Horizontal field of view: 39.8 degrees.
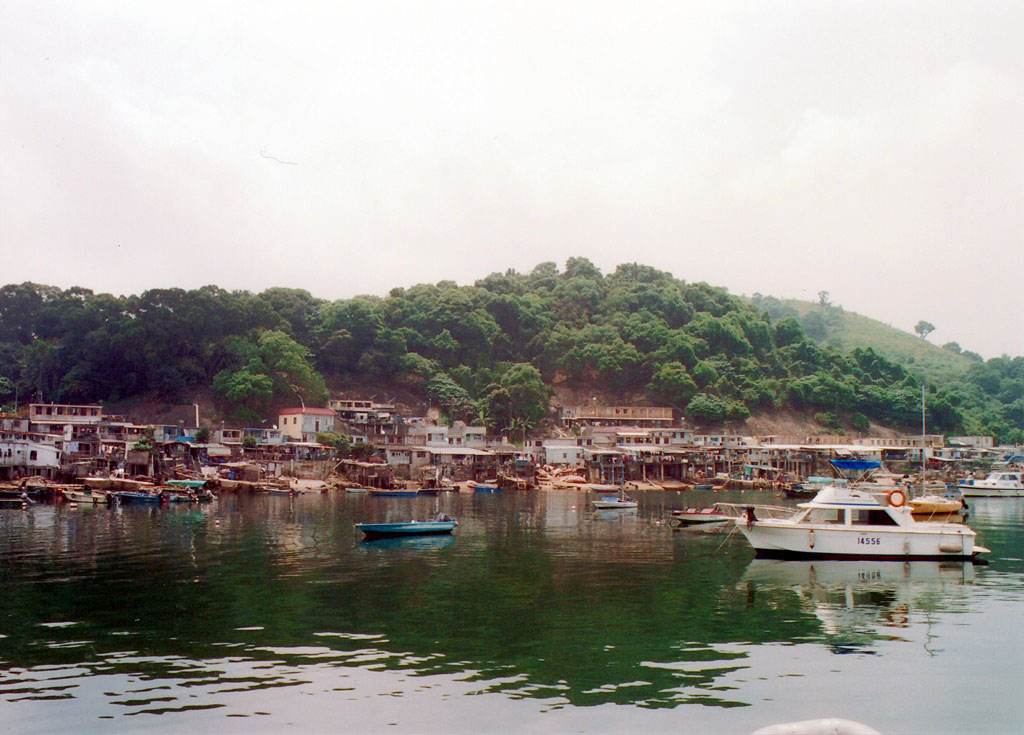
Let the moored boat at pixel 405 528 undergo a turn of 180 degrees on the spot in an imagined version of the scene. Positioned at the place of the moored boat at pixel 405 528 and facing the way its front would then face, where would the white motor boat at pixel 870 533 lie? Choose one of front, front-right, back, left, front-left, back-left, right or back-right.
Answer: front-right

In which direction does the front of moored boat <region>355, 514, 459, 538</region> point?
to the viewer's left
